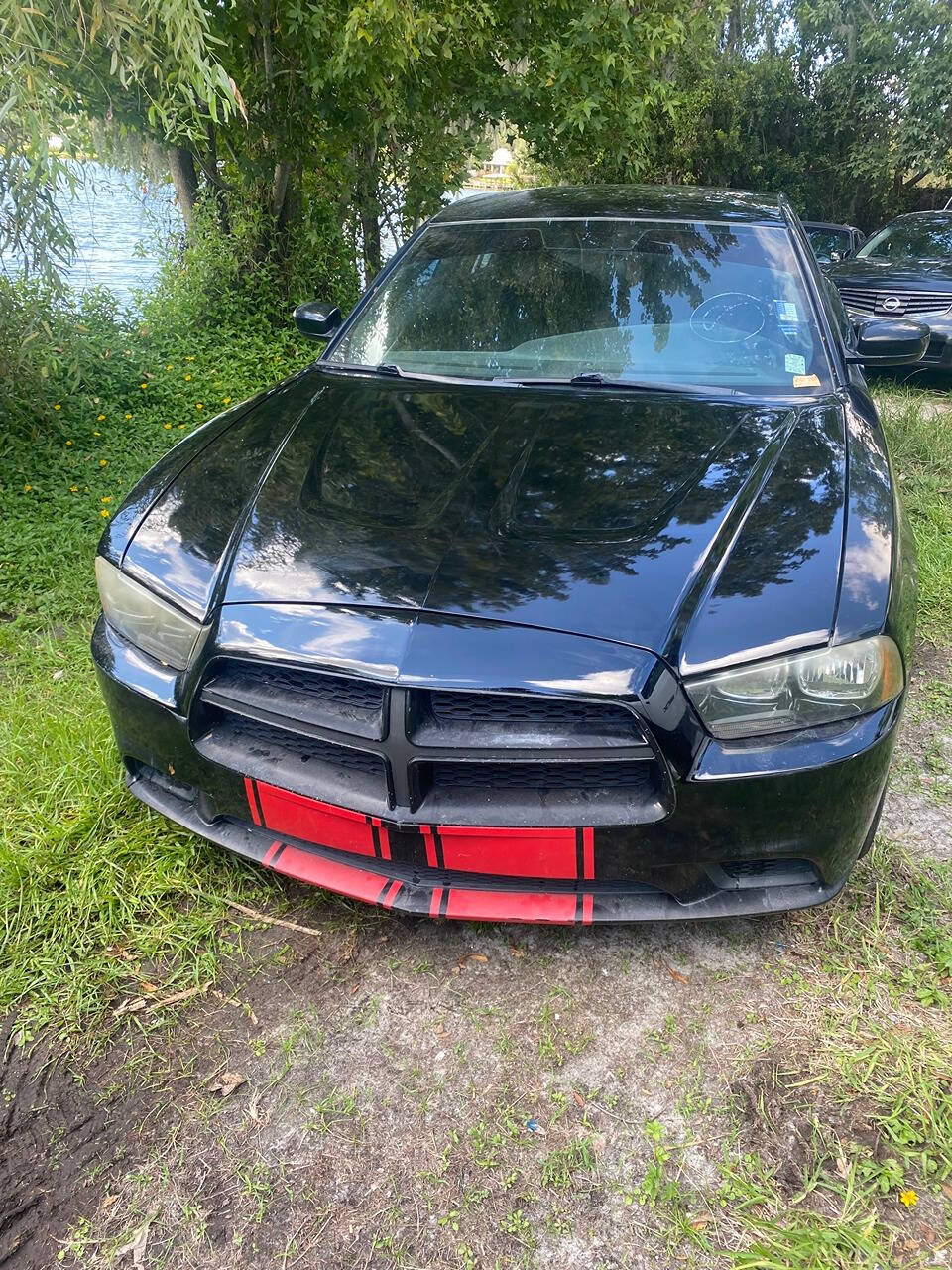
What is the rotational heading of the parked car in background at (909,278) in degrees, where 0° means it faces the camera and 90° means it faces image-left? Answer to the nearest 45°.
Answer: approximately 45°

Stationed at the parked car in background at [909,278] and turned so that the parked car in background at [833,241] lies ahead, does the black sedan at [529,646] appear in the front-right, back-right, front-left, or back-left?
back-left

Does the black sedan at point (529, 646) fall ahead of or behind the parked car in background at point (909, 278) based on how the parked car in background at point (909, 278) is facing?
ahead

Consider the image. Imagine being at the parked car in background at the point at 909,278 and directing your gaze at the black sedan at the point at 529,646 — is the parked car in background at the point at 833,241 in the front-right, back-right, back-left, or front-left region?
back-right

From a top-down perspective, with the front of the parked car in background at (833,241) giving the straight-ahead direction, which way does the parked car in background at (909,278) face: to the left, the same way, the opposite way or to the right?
the same way

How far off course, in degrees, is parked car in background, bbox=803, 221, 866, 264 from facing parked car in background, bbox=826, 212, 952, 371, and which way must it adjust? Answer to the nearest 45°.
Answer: approximately 45° to its left

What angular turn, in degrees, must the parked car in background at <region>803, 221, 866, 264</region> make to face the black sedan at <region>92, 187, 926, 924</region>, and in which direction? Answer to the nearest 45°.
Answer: approximately 45° to its left

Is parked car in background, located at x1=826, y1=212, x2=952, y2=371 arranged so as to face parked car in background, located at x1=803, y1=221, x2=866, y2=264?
no

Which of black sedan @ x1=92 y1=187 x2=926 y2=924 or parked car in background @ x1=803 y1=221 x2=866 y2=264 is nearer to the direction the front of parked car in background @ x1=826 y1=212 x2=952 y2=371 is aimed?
the black sedan

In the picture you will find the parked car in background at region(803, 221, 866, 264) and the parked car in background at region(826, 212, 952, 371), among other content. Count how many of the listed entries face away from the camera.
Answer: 0

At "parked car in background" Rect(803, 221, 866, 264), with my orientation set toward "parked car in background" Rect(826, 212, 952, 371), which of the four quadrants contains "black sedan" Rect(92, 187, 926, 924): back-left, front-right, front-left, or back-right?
front-right

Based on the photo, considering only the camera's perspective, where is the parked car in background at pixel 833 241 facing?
facing the viewer and to the left of the viewer
